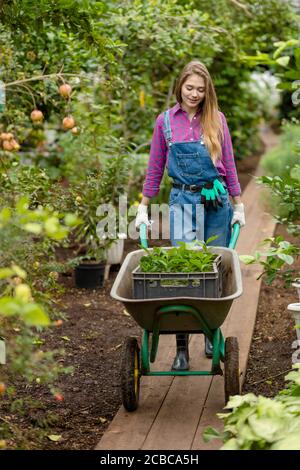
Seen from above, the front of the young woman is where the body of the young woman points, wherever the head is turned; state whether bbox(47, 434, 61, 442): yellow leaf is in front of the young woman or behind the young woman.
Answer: in front

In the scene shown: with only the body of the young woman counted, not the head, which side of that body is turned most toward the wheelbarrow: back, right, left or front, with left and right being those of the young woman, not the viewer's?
front

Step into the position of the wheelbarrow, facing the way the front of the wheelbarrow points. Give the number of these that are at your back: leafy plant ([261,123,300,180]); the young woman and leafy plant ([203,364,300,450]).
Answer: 2

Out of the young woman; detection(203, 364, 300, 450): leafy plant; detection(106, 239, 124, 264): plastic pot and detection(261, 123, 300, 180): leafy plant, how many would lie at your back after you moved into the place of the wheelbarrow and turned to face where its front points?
3

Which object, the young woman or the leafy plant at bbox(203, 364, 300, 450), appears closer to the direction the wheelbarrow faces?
the leafy plant

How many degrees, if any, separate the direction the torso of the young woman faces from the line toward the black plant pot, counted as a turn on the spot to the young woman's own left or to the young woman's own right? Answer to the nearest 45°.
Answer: approximately 135° to the young woman's own right

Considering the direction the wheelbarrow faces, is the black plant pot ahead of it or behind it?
behind

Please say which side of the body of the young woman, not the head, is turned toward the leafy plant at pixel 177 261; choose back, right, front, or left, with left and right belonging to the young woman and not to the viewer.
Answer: front

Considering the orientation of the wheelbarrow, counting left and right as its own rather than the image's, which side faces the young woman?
back

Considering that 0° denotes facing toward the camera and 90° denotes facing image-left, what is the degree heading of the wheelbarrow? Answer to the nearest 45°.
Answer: approximately 0°

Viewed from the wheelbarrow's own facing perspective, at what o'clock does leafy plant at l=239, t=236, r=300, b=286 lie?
The leafy plant is roughly at 8 o'clock from the wheelbarrow.

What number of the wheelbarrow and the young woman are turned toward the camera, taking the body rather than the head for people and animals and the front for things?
2
